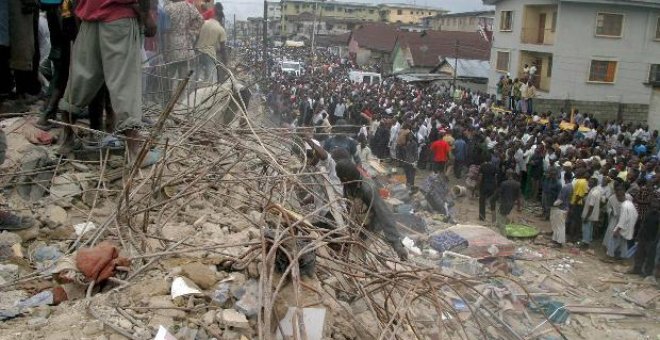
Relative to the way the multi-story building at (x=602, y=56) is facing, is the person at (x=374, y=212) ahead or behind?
ahead

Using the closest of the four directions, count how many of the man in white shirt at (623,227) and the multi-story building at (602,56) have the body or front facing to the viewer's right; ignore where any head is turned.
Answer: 0

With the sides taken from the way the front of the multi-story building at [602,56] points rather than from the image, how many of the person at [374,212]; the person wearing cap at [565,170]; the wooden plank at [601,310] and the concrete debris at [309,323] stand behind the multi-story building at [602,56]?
0

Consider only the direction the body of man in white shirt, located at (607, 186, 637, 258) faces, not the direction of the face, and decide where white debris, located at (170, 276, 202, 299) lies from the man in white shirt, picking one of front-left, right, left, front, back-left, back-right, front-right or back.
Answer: left

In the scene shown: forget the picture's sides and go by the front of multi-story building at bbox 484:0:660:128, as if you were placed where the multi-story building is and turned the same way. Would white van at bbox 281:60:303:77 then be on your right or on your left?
on your right

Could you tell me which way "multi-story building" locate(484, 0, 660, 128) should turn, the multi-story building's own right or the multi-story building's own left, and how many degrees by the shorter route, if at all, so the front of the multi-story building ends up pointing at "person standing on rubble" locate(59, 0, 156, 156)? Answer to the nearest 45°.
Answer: approximately 45° to the multi-story building's own left

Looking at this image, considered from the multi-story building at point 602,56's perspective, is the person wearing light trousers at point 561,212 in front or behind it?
in front

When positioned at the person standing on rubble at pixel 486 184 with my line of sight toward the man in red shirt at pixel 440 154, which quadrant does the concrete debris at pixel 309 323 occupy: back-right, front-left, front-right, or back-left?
back-left

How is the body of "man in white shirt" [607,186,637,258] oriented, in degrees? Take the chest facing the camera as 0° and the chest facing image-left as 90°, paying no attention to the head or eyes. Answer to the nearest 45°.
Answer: approximately 90°

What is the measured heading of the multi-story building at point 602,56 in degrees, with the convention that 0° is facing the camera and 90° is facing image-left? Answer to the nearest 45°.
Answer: approximately 45°

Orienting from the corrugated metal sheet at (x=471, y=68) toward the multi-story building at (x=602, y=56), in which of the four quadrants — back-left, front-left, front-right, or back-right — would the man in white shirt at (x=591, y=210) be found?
front-right

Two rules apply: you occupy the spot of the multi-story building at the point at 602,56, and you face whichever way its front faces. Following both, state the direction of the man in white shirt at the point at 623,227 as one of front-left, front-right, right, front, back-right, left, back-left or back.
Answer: front-left

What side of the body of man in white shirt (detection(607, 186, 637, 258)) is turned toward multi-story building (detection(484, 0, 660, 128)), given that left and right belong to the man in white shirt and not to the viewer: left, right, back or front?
right

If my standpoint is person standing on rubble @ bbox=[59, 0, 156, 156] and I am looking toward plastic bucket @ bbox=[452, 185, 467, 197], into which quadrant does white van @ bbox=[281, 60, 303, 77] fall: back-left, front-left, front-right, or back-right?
front-left

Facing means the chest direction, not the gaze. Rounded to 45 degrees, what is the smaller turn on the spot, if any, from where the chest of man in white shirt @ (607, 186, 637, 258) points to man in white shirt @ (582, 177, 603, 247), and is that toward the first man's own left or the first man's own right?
approximately 45° to the first man's own right

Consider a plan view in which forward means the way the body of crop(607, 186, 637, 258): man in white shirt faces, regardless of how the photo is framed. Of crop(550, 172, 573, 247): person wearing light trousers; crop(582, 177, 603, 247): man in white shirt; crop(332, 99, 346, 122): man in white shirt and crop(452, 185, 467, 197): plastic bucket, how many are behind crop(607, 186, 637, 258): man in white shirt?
0

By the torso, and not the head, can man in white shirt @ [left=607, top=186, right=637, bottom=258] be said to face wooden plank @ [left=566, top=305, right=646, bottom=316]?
no
